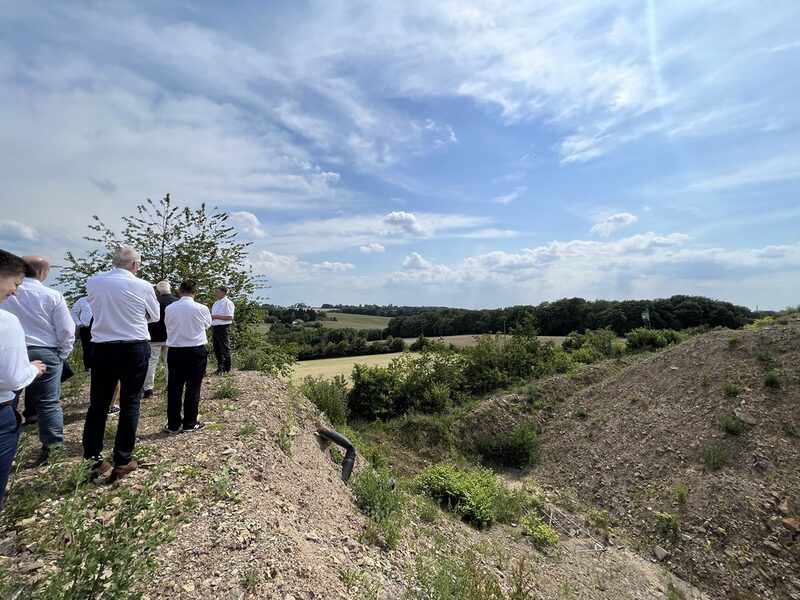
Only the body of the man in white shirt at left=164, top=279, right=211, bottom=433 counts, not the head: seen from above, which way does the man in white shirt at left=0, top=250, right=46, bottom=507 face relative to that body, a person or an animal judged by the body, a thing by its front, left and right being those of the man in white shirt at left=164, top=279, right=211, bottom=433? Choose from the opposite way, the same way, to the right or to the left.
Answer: to the right

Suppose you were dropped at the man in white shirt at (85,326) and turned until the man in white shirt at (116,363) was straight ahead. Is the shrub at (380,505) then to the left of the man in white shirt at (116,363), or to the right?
left

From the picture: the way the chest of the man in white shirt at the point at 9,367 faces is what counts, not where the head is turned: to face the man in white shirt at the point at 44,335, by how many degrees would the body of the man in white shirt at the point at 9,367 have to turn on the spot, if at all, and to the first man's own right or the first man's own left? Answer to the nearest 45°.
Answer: approximately 90° to the first man's own left

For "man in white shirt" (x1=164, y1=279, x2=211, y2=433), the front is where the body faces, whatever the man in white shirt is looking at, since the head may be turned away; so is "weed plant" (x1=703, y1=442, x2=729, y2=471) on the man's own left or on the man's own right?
on the man's own right

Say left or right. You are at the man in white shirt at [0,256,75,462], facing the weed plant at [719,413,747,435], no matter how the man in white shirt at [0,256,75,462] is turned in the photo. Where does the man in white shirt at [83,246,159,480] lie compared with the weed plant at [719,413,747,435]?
right

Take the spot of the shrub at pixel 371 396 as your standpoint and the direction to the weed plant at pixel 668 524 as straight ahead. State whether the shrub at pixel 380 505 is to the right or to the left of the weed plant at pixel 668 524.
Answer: right

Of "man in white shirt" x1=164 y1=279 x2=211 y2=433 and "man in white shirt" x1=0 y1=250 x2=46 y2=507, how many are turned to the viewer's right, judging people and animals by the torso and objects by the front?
1

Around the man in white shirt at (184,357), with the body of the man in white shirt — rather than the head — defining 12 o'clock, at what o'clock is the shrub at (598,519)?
The shrub is roughly at 3 o'clock from the man in white shirt.

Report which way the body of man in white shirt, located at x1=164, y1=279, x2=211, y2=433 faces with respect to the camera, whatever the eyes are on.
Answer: away from the camera

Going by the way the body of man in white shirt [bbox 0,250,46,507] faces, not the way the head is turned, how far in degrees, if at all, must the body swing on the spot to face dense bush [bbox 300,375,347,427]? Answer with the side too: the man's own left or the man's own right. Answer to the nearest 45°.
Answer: approximately 45° to the man's own left

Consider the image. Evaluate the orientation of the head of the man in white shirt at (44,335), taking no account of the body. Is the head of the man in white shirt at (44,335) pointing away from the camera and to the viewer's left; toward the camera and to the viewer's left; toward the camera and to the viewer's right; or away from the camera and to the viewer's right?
away from the camera and to the viewer's right

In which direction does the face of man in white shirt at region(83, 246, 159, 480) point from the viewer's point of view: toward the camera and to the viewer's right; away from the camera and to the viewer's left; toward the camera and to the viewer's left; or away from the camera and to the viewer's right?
away from the camera and to the viewer's right

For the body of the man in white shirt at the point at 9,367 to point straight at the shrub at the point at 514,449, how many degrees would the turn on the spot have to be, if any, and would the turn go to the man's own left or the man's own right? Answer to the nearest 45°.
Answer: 0° — they already face it

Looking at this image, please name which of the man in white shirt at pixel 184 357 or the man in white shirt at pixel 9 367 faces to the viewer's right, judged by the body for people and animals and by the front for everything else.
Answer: the man in white shirt at pixel 9 367

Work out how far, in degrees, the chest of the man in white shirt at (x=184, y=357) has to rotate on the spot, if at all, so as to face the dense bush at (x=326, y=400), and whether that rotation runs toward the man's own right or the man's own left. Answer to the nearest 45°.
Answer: approximately 45° to the man's own right

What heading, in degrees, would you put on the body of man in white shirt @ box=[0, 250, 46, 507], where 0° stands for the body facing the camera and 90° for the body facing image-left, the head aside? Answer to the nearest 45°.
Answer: approximately 270°
